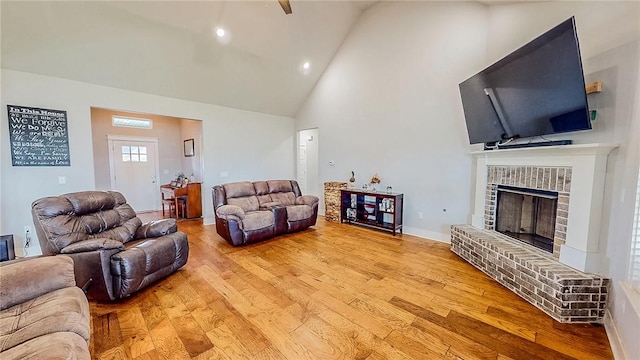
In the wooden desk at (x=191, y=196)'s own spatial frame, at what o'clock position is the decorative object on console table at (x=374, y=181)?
The decorative object on console table is roughly at 7 o'clock from the wooden desk.

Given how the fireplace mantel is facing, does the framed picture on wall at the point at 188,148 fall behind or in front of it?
in front

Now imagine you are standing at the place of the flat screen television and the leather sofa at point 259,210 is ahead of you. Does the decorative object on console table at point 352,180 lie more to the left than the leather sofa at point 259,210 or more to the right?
right

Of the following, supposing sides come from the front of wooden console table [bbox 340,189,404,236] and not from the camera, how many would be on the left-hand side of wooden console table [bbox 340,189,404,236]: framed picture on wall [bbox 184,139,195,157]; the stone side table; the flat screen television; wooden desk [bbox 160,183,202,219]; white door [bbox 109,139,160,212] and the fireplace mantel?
2

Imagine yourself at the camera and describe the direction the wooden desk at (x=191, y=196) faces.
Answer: facing the viewer and to the left of the viewer

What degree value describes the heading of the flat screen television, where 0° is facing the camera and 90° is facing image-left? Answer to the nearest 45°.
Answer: approximately 45°

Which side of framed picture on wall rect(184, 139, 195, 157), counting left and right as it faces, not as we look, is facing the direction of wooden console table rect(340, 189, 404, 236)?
left

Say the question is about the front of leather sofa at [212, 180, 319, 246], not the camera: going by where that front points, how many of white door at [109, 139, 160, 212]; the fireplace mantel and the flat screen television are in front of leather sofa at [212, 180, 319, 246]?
2

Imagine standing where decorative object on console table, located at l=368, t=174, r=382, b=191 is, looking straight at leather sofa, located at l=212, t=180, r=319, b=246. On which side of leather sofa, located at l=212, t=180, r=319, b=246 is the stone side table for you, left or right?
right

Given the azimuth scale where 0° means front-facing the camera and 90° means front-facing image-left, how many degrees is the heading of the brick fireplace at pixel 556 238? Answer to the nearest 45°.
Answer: approximately 45°

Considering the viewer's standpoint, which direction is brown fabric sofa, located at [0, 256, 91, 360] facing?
facing the viewer and to the right of the viewer

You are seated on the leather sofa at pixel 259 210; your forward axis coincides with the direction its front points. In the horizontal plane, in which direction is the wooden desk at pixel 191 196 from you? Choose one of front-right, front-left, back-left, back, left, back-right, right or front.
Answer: back

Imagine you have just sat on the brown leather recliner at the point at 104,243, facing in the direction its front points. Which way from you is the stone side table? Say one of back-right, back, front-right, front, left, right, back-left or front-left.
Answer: front-left

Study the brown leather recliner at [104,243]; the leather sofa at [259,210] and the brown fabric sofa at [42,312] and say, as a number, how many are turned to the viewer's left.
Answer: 0

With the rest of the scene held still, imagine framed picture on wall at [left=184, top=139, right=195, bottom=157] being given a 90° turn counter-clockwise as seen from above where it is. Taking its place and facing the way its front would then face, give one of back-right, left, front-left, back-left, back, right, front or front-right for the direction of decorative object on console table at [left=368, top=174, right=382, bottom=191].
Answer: front

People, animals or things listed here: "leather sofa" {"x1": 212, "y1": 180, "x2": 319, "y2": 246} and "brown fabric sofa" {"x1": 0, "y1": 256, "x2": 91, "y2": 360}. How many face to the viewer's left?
0
